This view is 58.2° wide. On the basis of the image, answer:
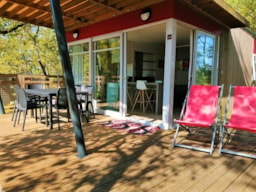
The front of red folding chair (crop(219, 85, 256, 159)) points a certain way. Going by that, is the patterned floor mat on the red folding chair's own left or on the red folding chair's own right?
on the red folding chair's own right

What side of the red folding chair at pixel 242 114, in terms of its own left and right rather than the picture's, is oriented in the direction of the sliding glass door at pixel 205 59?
back

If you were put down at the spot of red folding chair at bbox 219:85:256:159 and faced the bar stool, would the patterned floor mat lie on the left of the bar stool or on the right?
left

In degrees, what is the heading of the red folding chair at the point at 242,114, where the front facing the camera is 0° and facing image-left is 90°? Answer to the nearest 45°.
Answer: approximately 0°

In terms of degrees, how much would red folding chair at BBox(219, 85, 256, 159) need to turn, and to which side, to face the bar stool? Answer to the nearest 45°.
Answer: approximately 135° to its right

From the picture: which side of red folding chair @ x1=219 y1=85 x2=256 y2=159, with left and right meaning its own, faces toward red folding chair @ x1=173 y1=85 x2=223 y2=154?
right
